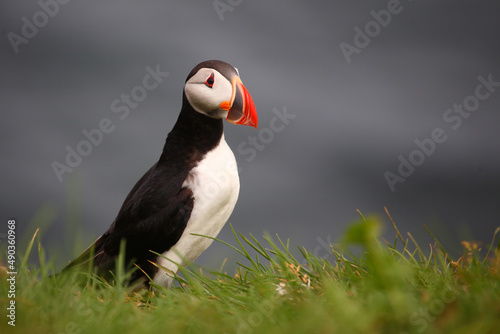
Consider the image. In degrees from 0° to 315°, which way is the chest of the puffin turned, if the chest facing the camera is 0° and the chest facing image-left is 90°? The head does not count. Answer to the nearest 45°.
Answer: approximately 270°
